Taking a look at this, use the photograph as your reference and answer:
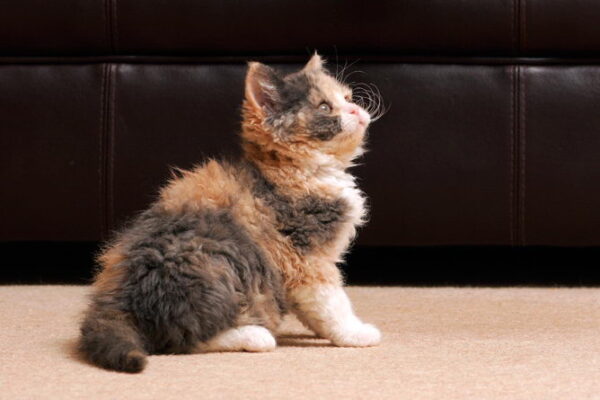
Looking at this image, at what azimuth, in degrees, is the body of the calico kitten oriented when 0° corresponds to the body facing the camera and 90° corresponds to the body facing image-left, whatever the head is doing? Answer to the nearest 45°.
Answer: approximately 270°

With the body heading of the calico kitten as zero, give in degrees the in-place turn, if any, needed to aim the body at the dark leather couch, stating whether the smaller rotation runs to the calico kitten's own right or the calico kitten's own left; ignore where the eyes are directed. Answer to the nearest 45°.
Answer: approximately 45° to the calico kitten's own left

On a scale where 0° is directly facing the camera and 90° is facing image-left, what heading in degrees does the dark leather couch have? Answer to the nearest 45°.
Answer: approximately 0°

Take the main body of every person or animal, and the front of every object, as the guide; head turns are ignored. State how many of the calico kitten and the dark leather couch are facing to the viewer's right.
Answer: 1

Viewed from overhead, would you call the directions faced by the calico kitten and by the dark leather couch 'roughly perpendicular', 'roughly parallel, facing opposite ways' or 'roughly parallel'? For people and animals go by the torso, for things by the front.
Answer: roughly perpendicular
